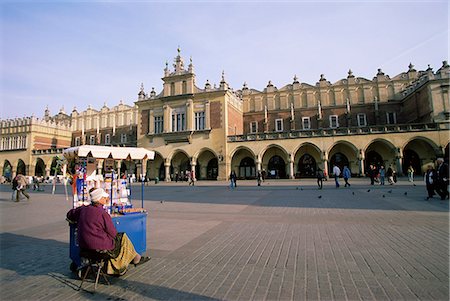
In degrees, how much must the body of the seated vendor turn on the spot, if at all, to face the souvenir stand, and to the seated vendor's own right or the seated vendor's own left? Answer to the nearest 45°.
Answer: approximately 45° to the seated vendor's own left

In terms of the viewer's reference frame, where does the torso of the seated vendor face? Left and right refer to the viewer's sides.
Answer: facing away from the viewer and to the right of the viewer

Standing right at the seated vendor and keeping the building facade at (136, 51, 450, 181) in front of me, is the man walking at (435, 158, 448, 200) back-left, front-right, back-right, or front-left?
front-right

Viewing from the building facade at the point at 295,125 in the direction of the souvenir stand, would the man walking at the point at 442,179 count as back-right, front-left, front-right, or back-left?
front-left
